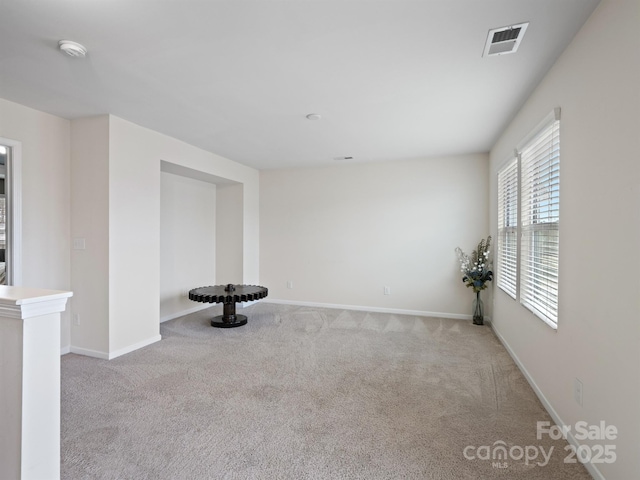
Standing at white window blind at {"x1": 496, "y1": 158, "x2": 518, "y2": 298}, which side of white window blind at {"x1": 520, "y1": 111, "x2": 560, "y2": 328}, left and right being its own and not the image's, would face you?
right

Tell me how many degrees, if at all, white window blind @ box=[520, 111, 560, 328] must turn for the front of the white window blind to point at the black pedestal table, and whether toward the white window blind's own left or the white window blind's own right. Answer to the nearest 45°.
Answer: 0° — it already faces it

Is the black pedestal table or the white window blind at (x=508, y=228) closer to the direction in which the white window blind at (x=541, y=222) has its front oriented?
the black pedestal table

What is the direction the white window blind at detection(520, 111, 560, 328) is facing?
to the viewer's left

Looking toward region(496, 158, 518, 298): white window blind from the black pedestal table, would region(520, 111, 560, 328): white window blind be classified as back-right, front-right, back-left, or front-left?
front-right
